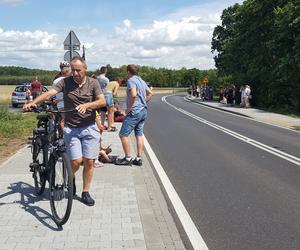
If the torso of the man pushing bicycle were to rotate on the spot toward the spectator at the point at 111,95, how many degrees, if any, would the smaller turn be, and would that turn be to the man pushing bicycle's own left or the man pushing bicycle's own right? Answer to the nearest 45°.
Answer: approximately 180°

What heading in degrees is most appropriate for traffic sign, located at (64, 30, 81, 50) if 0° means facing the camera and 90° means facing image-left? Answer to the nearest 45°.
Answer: approximately 180°

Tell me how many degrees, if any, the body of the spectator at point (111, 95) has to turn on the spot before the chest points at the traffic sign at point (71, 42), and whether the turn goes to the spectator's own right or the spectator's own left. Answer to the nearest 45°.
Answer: approximately 135° to the spectator's own left

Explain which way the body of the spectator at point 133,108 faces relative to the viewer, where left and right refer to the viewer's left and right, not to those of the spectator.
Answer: facing away from the viewer and to the left of the viewer

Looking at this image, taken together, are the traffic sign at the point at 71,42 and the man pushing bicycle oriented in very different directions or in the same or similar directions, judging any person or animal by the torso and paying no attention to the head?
very different directions

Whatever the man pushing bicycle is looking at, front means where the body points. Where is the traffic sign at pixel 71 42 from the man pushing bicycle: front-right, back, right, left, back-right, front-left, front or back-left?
back

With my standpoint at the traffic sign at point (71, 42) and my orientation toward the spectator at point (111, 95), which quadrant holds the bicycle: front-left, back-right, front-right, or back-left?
front-right

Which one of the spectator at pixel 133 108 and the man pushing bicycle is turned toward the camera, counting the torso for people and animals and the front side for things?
the man pushing bicycle

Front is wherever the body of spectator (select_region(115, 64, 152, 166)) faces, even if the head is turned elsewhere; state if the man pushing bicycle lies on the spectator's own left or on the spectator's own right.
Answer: on the spectator's own left

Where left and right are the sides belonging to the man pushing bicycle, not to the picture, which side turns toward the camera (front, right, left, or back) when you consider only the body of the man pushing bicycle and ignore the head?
front

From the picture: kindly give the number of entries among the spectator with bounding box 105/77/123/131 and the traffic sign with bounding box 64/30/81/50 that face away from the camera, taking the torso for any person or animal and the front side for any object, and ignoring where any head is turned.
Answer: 1
